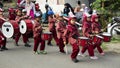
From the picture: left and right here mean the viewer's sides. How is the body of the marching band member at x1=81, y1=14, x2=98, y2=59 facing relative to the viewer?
facing to the right of the viewer

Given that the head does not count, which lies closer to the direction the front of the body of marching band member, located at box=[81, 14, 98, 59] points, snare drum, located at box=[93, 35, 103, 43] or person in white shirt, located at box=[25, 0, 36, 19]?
the snare drum

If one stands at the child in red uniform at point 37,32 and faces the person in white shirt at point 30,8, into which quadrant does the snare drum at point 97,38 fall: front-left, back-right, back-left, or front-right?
back-right

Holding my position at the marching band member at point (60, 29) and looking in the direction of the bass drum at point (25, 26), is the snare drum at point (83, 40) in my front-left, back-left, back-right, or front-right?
back-left

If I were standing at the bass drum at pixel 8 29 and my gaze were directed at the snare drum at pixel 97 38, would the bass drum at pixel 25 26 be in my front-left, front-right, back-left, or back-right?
front-left

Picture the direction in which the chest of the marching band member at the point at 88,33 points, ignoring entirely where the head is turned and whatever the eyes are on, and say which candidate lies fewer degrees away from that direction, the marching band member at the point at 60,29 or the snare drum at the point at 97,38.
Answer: the snare drum
